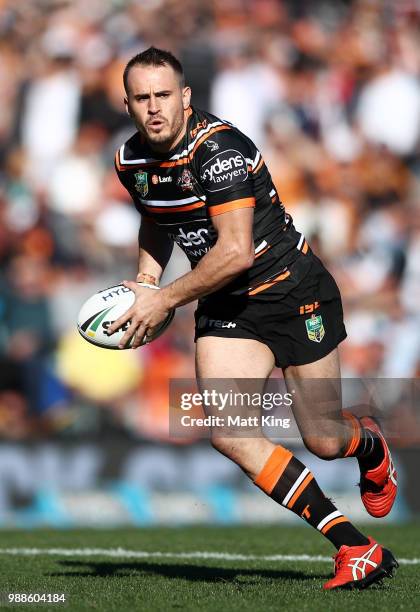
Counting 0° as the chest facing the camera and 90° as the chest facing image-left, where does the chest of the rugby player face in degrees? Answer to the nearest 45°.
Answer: approximately 45°

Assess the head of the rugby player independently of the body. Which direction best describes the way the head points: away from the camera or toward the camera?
toward the camera
